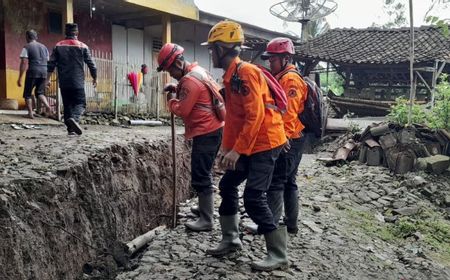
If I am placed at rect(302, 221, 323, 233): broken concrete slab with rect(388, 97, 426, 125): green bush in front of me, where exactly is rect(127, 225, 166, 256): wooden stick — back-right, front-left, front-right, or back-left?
back-left

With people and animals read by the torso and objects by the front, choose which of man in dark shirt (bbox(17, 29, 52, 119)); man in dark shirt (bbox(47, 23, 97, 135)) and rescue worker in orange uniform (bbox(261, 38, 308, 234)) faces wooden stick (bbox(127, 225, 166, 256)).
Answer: the rescue worker in orange uniform

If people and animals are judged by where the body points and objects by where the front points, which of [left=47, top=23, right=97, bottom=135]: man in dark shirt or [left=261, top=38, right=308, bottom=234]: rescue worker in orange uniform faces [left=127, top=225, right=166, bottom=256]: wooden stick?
the rescue worker in orange uniform

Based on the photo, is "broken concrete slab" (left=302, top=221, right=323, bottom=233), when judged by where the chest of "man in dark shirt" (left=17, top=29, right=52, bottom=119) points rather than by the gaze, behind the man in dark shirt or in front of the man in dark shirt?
behind

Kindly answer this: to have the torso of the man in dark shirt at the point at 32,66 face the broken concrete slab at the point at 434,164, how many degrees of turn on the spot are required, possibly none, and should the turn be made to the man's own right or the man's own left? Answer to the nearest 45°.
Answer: approximately 135° to the man's own right

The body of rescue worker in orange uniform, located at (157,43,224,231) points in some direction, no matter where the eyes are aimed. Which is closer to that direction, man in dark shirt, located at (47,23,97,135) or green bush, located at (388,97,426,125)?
the man in dark shirt

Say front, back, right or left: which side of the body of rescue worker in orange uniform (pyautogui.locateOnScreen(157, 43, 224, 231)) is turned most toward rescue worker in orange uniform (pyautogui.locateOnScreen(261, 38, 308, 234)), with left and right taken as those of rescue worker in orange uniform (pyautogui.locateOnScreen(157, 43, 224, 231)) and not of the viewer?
back

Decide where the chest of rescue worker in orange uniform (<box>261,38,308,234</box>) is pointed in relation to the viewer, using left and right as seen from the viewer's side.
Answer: facing to the left of the viewer

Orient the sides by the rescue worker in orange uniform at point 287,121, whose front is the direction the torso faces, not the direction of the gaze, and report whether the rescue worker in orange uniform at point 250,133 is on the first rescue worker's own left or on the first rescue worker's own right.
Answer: on the first rescue worker's own left

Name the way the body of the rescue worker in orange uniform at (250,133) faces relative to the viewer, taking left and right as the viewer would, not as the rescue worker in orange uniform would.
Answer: facing to the left of the viewer

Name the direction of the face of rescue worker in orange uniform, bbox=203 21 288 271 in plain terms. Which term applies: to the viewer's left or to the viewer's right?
to the viewer's left

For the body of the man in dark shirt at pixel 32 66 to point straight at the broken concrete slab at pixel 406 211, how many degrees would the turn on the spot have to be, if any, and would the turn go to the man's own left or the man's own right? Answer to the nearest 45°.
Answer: approximately 180°
